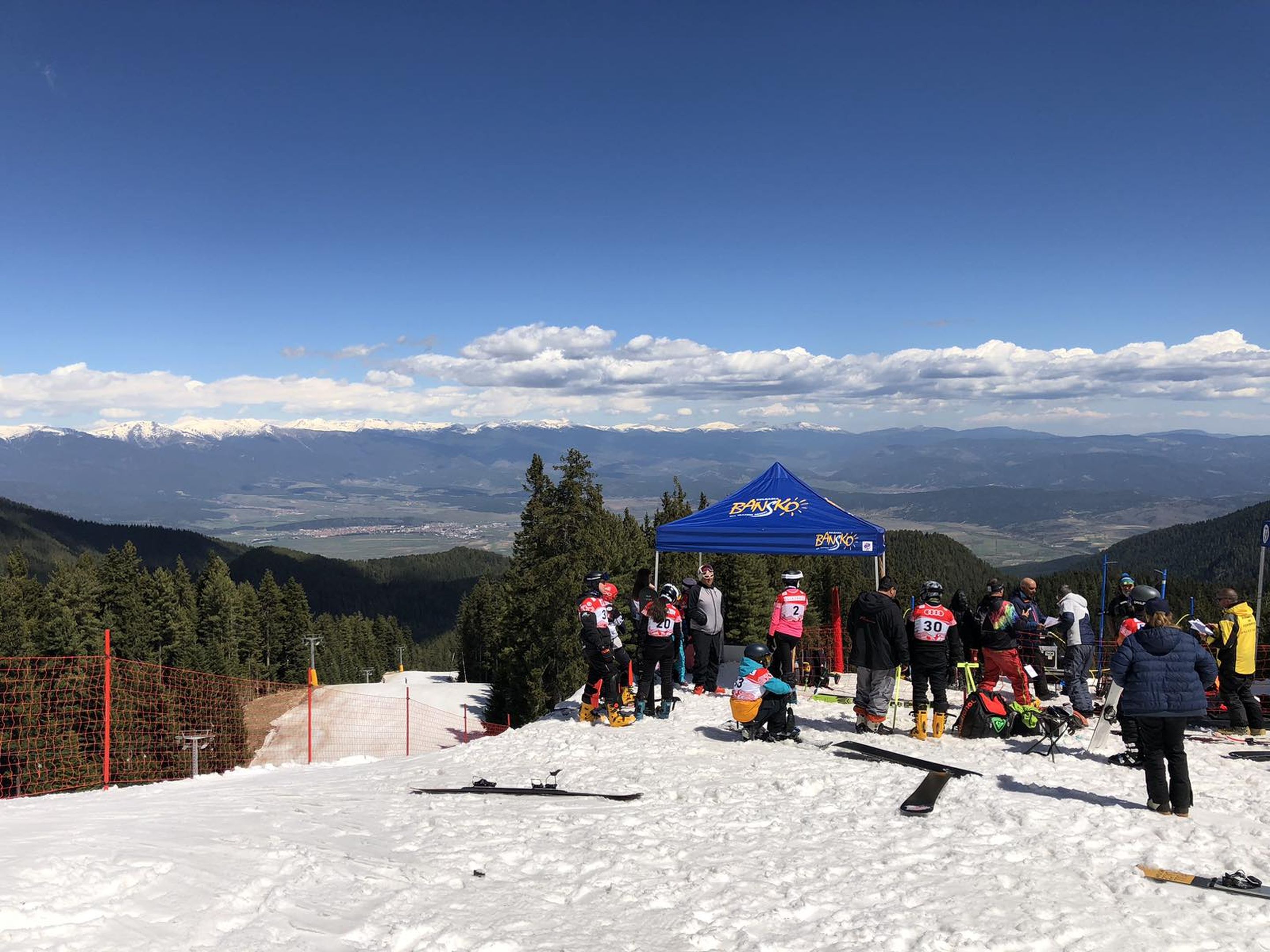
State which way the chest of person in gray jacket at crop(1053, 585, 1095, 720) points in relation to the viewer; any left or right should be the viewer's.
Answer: facing away from the viewer and to the left of the viewer

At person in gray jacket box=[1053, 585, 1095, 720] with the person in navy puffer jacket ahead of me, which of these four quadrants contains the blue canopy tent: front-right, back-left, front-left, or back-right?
back-right

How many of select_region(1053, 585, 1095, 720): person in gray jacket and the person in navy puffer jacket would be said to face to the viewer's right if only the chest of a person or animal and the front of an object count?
0

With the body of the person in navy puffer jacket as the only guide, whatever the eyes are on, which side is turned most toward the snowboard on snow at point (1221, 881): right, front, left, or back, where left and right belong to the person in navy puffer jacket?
back

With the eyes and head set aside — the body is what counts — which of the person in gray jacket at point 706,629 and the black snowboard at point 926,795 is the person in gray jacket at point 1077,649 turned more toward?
the person in gray jacket

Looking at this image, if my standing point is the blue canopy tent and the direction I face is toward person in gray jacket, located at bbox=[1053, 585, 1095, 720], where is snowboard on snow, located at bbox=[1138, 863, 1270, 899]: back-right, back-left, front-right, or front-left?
front-right

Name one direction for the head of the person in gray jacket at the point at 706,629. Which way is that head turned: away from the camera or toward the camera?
toward the camera

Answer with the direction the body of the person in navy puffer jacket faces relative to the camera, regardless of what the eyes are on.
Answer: away from the camera

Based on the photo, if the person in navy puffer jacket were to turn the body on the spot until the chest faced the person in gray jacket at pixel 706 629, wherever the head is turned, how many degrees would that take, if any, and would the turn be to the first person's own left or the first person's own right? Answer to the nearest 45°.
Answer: approximately 45° to the first person's own left

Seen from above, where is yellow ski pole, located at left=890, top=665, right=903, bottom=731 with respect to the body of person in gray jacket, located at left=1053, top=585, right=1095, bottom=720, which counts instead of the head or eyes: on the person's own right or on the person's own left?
on the person's own left

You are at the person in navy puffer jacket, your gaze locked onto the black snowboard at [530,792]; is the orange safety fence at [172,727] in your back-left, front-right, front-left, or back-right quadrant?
front-right

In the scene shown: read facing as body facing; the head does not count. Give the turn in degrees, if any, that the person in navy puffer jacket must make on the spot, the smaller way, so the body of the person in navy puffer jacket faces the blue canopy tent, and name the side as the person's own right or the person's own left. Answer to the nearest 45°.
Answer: approximately 45° to the person's own left

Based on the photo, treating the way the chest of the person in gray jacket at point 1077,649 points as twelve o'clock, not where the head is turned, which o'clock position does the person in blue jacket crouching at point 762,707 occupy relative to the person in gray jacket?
The person in blue jacket crouching is roughly at 9 o'clock from the person in gray jacket.

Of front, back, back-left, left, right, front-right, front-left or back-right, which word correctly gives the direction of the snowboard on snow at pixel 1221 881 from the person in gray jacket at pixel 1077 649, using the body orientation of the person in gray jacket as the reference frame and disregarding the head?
back-left

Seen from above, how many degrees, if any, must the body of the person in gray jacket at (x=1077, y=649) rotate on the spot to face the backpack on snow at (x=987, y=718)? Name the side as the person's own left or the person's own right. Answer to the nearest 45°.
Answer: approximately 90° to the person's own left
